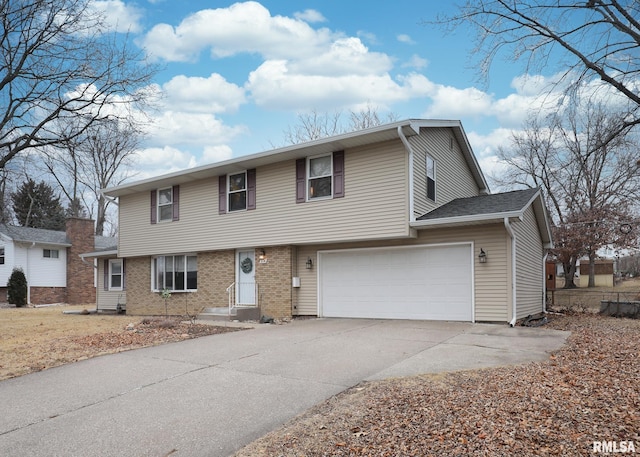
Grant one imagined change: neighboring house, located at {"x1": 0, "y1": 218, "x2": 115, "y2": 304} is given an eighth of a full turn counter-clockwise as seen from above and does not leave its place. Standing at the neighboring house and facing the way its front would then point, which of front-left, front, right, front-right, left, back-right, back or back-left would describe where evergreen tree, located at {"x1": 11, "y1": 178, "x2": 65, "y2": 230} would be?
back

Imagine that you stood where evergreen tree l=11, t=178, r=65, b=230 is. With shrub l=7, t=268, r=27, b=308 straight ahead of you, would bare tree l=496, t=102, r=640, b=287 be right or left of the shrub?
left

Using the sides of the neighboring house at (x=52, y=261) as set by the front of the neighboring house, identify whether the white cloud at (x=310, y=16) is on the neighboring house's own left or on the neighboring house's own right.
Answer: on the neighboring house's own left

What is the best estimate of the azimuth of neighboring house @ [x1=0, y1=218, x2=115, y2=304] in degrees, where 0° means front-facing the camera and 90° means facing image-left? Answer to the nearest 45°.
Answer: approximately 45°

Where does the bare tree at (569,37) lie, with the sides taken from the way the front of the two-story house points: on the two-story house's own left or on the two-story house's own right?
on the two-story house's own left

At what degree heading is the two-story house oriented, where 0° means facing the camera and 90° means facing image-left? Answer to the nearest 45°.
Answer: approximately 45°

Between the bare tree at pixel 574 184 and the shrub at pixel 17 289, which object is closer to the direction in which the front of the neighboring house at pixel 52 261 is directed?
the shrub
